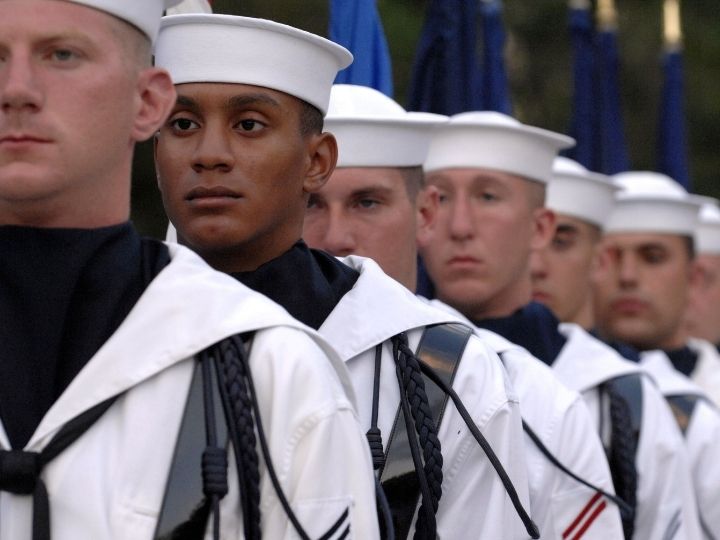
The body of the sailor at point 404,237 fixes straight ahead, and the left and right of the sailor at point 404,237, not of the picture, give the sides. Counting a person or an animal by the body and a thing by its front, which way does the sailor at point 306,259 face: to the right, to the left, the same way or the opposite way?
the same way

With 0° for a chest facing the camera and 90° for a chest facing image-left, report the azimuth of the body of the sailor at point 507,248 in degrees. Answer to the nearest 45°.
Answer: approximately 45°

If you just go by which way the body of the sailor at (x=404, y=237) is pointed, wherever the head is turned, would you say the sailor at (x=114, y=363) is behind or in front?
in front

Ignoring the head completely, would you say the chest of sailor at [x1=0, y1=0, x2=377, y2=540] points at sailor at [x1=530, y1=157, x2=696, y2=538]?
no

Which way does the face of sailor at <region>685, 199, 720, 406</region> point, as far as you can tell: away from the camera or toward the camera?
toward the camera

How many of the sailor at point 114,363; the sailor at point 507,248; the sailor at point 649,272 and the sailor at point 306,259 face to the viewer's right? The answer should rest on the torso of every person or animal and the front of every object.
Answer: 0

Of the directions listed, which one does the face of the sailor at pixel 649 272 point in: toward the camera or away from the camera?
toward the camera

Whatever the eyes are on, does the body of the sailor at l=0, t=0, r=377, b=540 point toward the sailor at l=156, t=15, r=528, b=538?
no

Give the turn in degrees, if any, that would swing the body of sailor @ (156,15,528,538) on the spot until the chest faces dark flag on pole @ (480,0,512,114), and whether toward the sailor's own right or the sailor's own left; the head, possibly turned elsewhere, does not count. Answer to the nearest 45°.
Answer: approximately 135° to the sailor's own right

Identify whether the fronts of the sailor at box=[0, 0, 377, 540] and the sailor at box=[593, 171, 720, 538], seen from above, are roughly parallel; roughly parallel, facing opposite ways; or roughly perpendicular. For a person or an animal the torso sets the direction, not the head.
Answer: roughly parallel

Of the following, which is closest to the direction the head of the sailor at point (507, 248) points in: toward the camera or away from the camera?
toward the camera

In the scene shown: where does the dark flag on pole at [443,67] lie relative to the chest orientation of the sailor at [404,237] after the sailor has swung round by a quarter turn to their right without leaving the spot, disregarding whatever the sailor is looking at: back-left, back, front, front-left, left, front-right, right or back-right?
front-right

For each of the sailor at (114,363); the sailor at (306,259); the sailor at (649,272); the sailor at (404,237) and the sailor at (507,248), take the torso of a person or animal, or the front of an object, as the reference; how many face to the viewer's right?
0

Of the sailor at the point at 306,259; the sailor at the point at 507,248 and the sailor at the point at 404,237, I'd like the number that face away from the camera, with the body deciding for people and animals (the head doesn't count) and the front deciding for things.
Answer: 0

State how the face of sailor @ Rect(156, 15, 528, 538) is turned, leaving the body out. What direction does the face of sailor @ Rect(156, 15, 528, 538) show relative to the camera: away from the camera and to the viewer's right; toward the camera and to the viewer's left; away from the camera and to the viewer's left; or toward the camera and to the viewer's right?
toward the camera and to the viewer's left

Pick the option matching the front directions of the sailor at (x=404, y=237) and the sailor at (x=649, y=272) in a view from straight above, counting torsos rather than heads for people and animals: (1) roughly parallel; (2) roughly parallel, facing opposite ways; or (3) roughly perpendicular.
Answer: roughly parallel

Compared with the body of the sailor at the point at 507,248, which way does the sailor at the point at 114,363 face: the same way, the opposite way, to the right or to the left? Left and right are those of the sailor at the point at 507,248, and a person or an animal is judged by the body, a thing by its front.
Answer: the same way

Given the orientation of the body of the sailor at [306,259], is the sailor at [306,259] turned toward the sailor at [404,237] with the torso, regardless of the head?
no

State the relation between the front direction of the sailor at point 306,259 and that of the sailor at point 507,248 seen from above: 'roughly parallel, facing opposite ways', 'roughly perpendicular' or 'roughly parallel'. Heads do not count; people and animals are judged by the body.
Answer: roughly parallel
